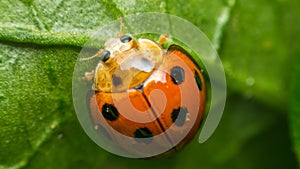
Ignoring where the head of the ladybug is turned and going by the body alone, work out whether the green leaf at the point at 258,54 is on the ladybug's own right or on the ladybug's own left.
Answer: on the ladybug's own right

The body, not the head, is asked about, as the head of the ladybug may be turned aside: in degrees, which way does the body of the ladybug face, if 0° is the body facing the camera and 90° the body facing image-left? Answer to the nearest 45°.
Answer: approximately 135°
